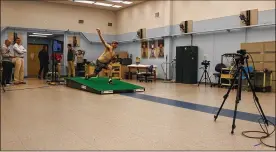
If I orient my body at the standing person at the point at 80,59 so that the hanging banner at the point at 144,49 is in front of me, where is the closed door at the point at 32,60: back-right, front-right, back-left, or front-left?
back-left

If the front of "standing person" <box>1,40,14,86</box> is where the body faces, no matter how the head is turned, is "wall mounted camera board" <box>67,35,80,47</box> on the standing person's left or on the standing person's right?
on the standing person's left

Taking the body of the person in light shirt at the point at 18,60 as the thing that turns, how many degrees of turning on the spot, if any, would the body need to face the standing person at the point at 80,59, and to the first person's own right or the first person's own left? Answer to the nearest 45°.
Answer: approximately 90° to the first person's own left

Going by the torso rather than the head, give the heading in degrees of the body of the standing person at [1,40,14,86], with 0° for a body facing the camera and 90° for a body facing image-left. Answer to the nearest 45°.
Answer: approximately 270°

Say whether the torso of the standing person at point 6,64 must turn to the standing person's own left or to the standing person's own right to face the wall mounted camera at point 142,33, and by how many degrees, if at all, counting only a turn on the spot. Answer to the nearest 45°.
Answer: approximately 45° to the standing person's own left

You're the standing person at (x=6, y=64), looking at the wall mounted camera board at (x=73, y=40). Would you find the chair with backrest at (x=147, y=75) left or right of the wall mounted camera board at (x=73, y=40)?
right

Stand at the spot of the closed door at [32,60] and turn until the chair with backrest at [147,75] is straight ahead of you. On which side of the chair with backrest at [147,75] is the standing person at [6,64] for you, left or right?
right

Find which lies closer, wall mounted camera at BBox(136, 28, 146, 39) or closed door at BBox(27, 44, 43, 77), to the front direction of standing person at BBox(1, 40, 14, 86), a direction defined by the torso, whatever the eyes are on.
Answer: the wall mounted camera
